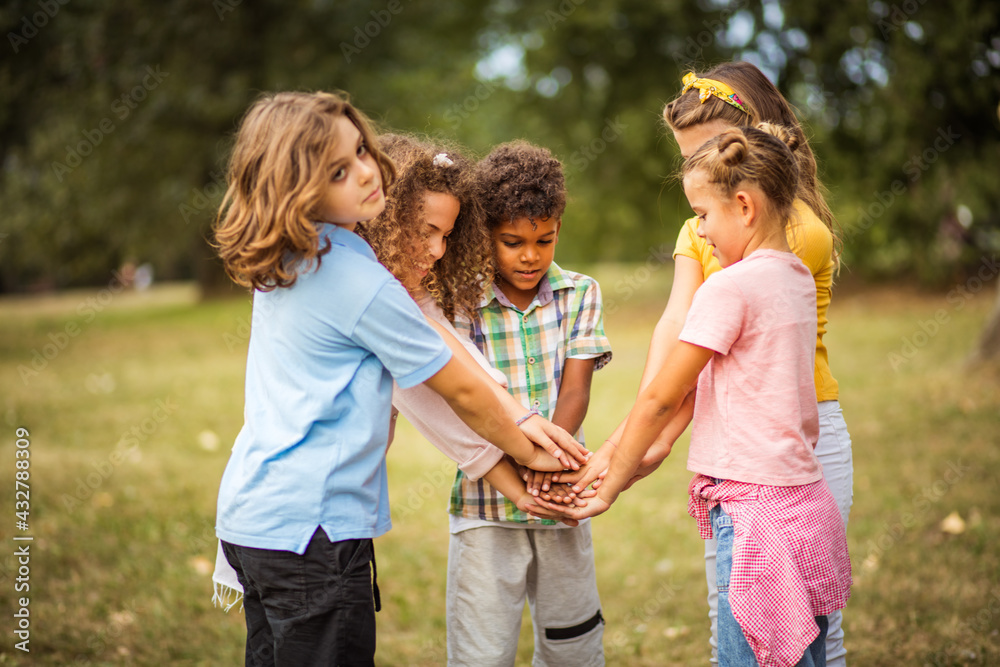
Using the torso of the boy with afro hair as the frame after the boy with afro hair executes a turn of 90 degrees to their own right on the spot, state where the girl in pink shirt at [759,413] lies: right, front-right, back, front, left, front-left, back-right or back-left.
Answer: back-left

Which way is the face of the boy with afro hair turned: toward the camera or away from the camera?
toward the camera

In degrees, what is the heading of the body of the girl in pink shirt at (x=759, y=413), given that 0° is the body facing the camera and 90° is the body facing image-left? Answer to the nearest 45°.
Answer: approximately 90°

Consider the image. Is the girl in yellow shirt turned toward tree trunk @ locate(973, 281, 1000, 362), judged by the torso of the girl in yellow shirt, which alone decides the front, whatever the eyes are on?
no

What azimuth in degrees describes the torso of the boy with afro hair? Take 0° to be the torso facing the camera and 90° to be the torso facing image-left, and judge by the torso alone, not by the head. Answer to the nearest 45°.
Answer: approximately 0°

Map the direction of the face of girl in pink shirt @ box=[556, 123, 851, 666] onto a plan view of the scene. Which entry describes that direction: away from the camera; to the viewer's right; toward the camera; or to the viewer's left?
to the viewer's left

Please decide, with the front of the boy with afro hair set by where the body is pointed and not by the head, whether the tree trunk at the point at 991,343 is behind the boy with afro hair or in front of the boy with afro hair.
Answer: behind
